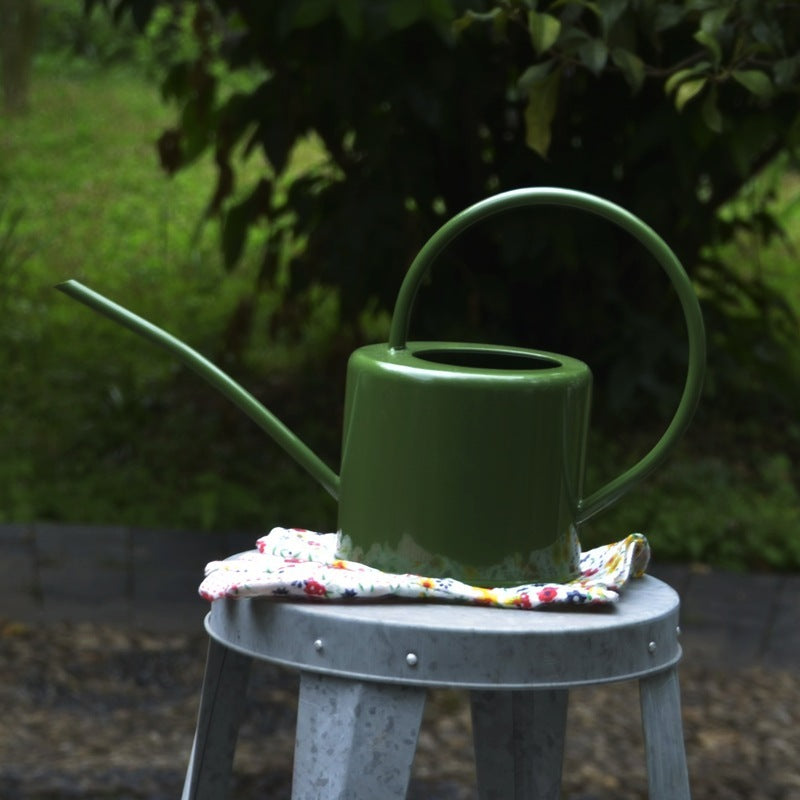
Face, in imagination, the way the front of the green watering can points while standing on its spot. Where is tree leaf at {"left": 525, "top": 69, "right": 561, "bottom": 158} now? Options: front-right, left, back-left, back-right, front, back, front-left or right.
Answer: right

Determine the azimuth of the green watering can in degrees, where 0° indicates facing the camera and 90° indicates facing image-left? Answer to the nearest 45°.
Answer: approximately 90°

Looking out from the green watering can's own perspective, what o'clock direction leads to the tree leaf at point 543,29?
The tree leaf is roughly at 3 o'clock from the green watering can.

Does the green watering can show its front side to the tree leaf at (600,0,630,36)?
no

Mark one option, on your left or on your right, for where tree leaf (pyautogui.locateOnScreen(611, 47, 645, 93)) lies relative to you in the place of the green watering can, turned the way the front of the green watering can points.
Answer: on your right

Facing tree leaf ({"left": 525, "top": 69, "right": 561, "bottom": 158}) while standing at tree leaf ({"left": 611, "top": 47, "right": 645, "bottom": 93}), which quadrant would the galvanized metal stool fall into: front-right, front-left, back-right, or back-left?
front-left
